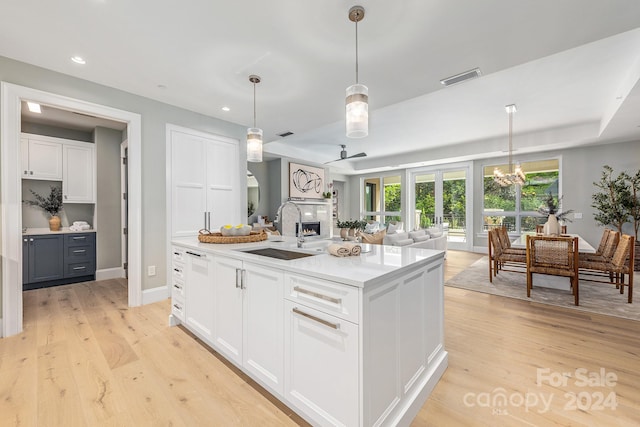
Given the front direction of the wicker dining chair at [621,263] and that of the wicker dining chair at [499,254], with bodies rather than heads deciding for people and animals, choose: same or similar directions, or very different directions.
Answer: very different directions

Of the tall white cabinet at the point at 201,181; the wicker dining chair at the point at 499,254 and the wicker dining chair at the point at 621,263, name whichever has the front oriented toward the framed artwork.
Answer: the wicker dining chair at the point at 621,263

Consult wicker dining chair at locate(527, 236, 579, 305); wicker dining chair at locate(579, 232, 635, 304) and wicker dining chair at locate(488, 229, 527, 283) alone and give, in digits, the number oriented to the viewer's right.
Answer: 1

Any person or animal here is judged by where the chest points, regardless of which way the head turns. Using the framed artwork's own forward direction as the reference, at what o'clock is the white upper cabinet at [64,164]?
The white upper cabinet is roughly at 3 o'clock from the framed artwork.

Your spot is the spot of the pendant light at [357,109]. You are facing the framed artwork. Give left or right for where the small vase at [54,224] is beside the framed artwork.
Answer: left

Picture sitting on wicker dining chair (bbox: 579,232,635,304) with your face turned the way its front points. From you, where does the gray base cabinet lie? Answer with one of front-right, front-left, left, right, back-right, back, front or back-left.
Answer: front-left

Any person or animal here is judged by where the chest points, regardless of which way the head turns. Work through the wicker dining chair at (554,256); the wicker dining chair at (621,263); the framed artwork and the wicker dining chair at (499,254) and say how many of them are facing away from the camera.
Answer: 1

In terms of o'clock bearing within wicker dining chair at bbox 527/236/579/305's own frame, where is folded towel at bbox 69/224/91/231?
The folded towel is roughly at 8 o'clock from the wicker dining chair.

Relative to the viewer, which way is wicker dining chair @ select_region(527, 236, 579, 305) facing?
away from the camera

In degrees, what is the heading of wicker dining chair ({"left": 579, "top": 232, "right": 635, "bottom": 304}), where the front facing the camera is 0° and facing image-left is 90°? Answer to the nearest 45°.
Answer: approximately 90°

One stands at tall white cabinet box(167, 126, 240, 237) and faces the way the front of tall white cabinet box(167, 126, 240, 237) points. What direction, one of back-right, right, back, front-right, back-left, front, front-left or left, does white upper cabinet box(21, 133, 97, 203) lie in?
back

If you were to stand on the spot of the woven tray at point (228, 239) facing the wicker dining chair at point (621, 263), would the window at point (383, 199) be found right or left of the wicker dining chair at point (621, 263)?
left

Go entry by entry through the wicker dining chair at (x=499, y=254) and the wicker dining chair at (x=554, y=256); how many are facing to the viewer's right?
1
